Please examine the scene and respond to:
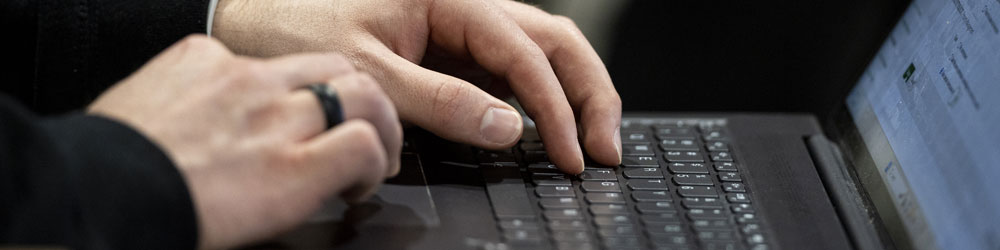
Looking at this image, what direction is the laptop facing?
to the viewer's left
